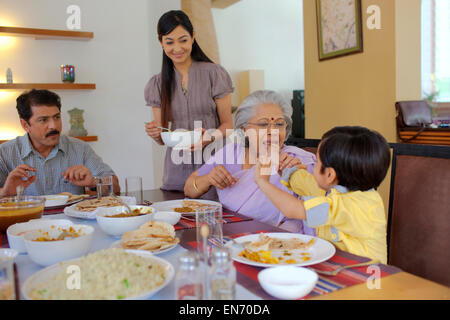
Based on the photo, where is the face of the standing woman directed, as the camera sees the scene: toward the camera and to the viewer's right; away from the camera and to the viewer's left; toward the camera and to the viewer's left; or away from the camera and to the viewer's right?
toward the camera and to the viewer's right

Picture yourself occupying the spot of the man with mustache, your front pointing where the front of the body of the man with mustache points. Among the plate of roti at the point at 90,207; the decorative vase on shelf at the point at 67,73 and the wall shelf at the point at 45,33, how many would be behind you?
2

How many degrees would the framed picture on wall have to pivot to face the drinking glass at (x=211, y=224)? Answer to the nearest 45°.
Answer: approximately 45° to its left

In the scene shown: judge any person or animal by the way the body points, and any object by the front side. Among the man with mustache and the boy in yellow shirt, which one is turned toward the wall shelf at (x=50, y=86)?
the boy in yellow shirt

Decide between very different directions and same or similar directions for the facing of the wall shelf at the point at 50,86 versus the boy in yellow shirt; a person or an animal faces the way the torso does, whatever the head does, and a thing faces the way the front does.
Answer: very different directions

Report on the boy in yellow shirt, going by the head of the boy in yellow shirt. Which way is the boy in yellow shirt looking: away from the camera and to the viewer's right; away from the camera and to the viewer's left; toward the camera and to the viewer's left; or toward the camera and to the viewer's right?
away from the camera and to the viewer's left

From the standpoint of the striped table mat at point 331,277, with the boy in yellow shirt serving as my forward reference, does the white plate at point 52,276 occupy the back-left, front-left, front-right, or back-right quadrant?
back-left

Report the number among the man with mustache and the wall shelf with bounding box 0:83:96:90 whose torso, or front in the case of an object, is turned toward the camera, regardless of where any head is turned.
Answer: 2

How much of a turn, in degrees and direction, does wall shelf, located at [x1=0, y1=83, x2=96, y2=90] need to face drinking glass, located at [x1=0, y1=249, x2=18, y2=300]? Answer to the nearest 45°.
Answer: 0° — it already faces it

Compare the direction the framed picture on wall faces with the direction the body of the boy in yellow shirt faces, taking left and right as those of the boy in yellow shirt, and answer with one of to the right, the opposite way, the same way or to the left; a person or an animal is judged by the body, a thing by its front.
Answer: to the left

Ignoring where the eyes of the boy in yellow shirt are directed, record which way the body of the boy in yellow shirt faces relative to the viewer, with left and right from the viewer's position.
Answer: facing away from the viewer and to the left of the viewer

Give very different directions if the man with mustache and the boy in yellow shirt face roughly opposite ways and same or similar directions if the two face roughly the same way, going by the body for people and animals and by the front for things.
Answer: very different directions
